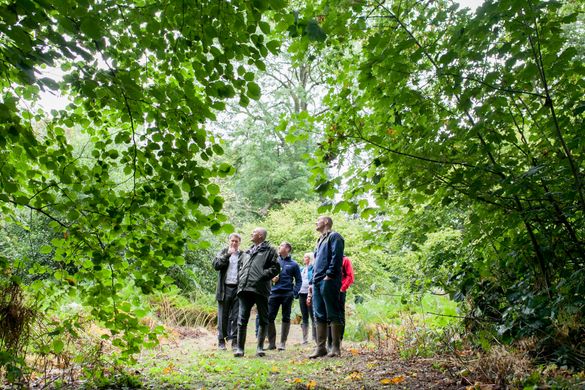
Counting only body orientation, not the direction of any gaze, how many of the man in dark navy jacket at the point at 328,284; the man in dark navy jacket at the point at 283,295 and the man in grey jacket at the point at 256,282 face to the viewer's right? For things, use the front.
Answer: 0

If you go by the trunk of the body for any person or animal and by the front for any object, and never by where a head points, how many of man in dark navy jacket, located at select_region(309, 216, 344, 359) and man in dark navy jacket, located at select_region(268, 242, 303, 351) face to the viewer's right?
0

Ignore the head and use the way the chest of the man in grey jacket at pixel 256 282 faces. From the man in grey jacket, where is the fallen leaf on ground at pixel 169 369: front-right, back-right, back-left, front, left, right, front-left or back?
front

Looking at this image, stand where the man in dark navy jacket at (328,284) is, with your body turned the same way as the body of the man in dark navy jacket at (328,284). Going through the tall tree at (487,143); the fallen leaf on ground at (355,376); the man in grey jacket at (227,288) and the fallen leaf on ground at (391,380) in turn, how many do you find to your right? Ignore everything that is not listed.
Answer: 1

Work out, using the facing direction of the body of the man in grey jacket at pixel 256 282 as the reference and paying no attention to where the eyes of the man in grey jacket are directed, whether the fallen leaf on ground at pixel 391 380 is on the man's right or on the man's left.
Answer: on the man's left

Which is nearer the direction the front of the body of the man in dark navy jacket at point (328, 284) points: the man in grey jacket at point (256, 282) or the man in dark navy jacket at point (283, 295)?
the man in grey jacket

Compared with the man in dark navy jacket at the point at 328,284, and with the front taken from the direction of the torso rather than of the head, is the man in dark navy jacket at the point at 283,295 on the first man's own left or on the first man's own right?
on the first man's own right

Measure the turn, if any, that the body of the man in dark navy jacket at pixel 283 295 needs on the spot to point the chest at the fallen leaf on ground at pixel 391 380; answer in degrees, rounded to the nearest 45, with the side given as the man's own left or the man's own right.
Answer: approximately 45° to the man's own left

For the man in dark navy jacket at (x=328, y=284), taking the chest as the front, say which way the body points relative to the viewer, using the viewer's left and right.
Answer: facing the viewer and to the left of the viewer

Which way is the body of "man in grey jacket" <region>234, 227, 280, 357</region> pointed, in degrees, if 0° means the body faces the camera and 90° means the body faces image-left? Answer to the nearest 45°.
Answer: approximately 45°

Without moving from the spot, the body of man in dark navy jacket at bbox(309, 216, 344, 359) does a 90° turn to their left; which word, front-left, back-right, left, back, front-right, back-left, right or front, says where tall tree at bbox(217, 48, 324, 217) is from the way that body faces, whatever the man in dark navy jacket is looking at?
back-left

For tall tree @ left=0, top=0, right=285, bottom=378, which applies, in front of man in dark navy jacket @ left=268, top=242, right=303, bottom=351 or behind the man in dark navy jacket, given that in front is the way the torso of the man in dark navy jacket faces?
in front

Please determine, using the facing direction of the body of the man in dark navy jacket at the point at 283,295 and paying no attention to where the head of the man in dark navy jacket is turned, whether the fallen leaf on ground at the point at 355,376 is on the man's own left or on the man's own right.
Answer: on the man's own left
